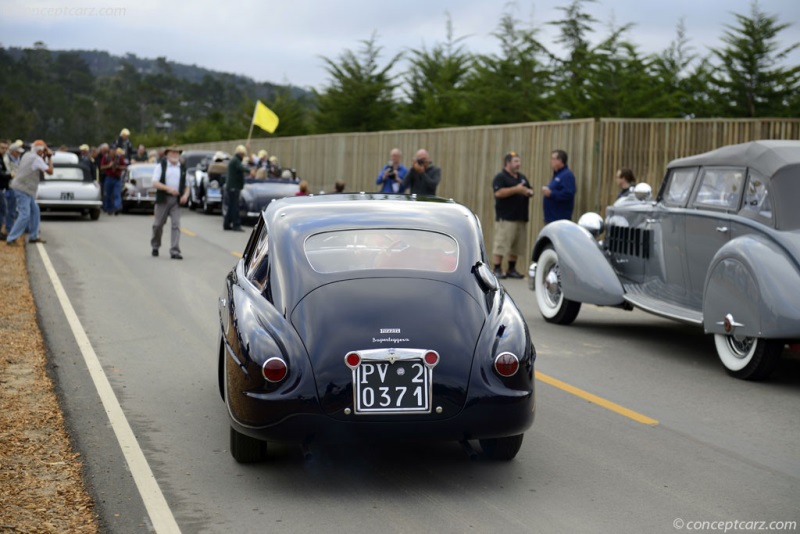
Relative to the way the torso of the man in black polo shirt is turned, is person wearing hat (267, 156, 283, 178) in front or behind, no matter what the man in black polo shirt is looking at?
behind

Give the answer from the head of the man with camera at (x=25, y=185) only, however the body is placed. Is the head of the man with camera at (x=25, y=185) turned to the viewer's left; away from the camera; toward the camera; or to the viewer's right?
to the viewer's right

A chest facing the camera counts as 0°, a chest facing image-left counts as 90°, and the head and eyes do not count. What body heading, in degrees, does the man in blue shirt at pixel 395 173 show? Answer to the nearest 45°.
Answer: approximately 0°

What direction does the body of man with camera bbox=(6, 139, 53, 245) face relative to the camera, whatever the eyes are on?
to the viewer's right

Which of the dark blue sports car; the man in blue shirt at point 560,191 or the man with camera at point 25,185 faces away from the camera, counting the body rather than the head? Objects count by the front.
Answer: the dark blue sports car

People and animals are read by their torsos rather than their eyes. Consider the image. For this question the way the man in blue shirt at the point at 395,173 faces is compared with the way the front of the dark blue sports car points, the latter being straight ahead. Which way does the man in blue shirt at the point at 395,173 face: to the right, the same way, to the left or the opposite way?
the opposite way

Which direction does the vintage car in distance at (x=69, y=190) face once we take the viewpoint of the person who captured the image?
facing away from the viewer

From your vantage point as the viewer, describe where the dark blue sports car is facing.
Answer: facing away from the viewer

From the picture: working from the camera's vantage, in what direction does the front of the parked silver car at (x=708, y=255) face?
facing away from the viewer and to the left of the viewer

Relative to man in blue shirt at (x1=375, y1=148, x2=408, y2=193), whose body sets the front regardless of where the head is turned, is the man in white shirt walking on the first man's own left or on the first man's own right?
on the first man's own right

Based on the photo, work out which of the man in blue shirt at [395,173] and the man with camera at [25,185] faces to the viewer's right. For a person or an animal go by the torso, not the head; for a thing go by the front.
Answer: the man with camera

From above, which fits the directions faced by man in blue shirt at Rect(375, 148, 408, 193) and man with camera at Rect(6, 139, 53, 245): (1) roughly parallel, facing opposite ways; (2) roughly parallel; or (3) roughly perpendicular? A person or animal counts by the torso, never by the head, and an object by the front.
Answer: roughly perpendicular

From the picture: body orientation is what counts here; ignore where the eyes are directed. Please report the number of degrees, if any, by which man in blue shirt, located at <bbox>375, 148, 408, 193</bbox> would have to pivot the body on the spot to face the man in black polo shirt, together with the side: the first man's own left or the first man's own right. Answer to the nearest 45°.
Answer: approximately 45° to the first man's own left

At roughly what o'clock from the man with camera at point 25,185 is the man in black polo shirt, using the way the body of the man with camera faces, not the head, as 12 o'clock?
The man in black polo shirt is roughly at 1 o'clock from the man with camera.

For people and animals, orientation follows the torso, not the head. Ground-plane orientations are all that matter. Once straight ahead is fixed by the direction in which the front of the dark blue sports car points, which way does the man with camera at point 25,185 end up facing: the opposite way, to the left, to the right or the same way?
to the right
